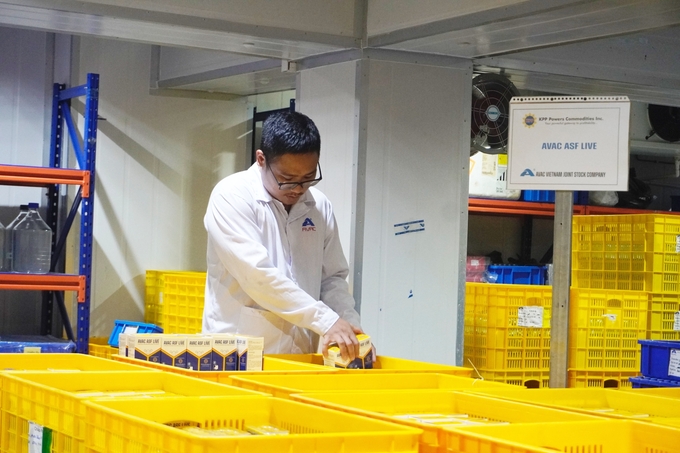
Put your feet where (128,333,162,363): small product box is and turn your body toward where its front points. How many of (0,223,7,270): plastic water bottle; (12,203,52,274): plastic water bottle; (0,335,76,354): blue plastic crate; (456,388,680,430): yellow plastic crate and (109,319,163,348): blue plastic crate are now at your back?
4

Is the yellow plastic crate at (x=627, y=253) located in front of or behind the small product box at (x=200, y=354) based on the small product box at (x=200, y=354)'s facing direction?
behind

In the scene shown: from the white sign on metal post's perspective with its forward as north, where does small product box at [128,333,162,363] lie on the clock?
The small product box is roughly at 2 o'clock from the white sign on metal post.

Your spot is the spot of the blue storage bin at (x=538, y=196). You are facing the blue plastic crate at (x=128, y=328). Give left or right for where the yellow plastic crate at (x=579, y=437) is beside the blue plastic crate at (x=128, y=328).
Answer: left
